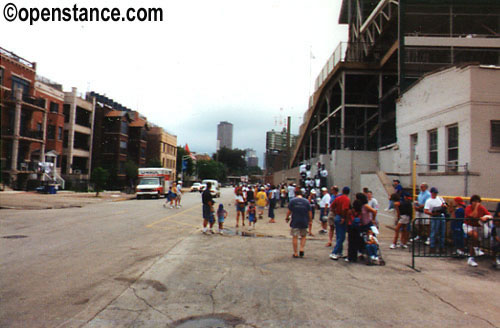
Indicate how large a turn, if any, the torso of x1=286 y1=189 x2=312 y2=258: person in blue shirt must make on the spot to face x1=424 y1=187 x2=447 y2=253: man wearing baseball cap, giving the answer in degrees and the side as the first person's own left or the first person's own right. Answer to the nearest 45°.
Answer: approximately 90° to the first person's own right

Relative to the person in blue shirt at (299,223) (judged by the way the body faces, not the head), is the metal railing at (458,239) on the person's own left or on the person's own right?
on the person's own right

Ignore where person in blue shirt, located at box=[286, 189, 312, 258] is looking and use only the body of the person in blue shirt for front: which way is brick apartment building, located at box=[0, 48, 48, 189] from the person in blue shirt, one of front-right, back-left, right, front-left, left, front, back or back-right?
front-left

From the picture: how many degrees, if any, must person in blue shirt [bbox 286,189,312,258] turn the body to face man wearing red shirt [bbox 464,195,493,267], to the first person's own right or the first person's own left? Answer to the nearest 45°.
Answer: approximately 90° to the first person's own right

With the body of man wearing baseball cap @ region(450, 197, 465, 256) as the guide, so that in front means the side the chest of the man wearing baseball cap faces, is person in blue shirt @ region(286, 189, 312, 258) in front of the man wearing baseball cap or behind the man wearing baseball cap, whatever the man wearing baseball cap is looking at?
in front

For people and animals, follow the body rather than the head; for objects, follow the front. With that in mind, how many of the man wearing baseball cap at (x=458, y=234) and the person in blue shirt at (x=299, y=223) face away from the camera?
1

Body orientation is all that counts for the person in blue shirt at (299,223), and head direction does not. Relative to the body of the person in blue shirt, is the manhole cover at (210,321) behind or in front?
behind

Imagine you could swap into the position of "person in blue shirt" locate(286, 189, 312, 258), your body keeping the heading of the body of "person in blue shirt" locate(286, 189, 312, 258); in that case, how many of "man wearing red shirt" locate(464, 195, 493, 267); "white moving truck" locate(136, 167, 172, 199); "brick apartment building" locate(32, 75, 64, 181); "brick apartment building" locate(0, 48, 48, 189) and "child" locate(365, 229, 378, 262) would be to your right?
2

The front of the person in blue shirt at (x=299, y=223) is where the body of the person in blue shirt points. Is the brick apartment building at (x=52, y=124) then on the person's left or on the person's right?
on the person's left

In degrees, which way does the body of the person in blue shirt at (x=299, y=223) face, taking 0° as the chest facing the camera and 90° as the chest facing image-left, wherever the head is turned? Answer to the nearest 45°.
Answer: approximately 180°
